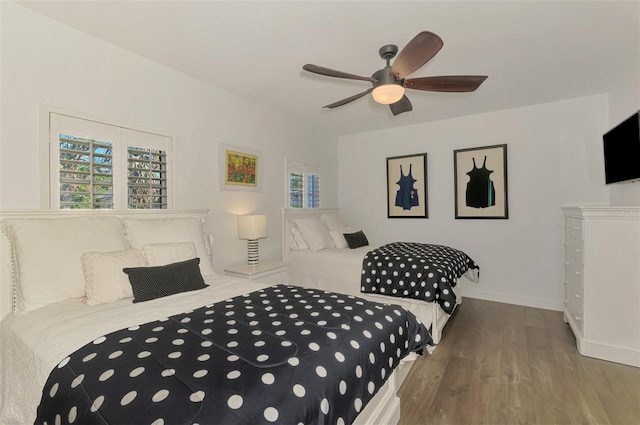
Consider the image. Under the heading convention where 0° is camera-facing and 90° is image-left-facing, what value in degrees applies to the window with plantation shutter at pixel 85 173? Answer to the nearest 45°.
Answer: approximately 315°

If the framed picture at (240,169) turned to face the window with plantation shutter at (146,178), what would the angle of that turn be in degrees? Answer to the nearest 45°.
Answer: approximately 90° to its right

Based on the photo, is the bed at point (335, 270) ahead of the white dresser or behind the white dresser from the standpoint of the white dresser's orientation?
ahead

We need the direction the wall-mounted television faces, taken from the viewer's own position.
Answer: facing to the left of the viewer

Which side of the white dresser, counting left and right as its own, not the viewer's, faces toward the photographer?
left

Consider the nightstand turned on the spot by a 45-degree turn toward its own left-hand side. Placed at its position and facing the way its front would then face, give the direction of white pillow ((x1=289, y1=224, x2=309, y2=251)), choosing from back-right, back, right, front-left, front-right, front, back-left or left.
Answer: front-left

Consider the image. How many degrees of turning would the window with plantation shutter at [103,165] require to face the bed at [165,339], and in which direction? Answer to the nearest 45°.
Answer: approximately 45° to its right
